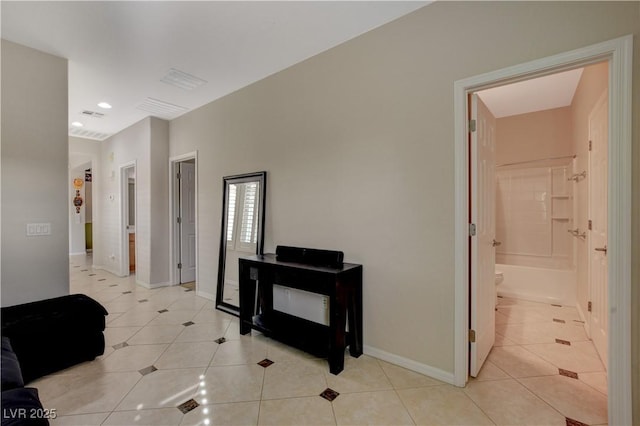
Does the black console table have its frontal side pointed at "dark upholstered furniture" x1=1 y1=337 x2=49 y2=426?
yes

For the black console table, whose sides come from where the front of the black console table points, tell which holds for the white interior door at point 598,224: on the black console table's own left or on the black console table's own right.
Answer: on the black console table's own left

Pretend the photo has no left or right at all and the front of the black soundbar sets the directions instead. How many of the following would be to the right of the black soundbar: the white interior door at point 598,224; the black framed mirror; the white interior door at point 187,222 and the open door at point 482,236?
2

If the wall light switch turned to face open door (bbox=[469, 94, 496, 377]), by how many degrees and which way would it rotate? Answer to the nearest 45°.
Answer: approximately 45° to its left

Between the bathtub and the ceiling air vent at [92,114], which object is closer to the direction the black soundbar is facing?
the ceiling air vent

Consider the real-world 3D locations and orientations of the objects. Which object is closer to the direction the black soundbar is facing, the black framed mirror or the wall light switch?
the wall light switch

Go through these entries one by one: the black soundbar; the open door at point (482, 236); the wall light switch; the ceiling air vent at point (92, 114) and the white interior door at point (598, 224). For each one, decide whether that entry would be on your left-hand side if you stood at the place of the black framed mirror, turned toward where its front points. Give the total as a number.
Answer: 3

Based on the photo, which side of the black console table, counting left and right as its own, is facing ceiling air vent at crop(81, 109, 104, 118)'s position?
right

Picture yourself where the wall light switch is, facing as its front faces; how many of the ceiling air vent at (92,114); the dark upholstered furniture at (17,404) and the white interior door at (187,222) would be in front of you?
1

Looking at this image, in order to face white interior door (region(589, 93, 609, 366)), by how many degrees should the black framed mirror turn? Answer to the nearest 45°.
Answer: approximately 90° to its left

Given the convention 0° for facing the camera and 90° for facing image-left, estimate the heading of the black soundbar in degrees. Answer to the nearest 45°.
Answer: approximately 45°

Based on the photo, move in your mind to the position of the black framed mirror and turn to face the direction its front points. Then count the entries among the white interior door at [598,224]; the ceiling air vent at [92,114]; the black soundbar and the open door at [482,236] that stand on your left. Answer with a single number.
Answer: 3
